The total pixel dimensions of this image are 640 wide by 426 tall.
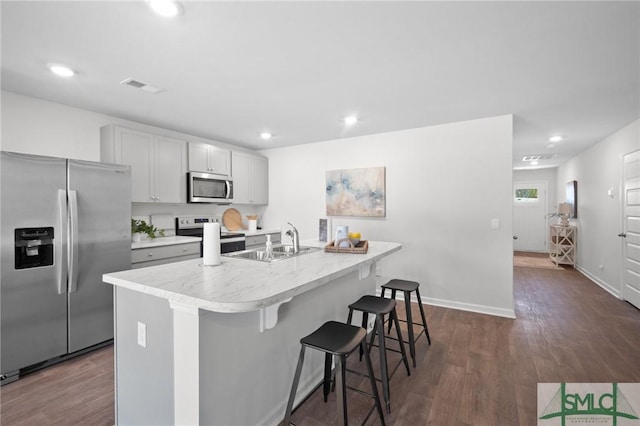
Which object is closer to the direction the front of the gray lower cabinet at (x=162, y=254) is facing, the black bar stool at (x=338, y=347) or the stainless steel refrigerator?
the black bar stool

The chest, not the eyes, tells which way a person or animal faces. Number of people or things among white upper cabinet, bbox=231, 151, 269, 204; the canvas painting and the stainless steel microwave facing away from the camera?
0

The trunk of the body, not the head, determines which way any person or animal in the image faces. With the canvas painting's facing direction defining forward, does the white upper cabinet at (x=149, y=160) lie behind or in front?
in front

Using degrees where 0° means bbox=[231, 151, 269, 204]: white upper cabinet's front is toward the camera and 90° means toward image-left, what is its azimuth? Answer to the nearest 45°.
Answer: approximately 315°

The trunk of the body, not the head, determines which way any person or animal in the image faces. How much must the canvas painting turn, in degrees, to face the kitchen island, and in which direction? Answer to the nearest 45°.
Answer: approximately 45° to its left

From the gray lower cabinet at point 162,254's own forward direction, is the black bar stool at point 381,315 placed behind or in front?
in front

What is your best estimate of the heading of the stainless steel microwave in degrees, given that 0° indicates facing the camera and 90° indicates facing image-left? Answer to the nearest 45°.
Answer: approximately 315°

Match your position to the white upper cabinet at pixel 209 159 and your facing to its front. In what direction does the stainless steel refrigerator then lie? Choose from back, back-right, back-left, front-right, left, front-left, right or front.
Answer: right

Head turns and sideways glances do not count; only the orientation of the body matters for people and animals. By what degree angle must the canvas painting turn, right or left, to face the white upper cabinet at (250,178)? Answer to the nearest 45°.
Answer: approximately 45° to its right

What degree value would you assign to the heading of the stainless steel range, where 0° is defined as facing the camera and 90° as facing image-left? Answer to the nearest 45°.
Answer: approximately 315°

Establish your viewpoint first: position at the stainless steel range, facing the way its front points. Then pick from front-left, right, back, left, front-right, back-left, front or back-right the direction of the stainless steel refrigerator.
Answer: right

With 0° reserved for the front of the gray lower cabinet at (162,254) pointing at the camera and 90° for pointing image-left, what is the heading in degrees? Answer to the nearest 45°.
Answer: approximately 315°

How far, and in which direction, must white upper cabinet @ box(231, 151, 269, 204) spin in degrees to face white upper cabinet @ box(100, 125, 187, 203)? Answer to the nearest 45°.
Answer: approximately 90° to its right

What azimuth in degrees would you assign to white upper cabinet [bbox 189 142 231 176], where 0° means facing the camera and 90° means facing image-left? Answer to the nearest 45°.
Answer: approximately 315°
